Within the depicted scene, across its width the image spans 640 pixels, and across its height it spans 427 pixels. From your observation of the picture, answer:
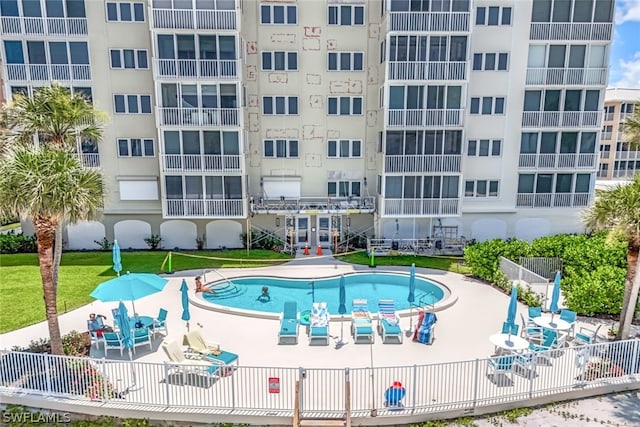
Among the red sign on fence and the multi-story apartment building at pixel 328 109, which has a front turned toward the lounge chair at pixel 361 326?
the multi-story apartment building

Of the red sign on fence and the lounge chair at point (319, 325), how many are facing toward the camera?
2

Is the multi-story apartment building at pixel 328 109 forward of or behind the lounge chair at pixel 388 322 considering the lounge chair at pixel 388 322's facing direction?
behind

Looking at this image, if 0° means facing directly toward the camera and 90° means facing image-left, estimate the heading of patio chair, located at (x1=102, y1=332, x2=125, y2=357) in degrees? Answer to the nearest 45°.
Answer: approximately 225°

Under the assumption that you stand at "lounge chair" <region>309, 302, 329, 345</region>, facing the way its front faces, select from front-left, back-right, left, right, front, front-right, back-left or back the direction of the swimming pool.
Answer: back

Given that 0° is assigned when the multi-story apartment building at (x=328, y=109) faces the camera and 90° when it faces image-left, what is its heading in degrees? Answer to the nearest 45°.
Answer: approximately 0°

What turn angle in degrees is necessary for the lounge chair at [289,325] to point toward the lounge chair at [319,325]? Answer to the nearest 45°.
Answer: approximately 90° to its left

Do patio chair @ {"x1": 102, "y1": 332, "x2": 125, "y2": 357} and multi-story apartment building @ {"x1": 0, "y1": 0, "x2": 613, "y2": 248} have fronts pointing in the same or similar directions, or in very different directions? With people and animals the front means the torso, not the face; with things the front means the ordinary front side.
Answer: very different directions
